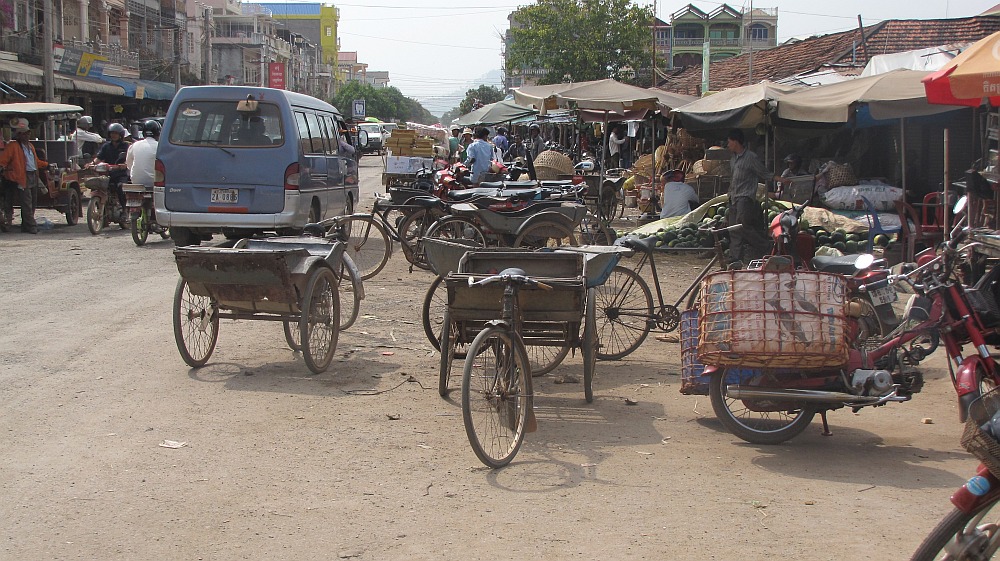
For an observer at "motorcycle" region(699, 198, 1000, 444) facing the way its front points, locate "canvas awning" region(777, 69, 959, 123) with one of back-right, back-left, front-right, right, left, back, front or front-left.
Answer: left

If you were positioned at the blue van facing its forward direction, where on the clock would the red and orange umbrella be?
The red and orange umbrella is roughly at 3 o'clock from the blue van.

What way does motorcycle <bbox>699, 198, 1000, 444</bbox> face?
to the viewer's right

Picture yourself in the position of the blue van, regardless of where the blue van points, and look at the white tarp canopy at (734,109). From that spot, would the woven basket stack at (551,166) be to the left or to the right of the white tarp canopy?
left

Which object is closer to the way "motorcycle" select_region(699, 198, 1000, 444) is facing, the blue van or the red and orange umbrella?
the red and orange umbrella

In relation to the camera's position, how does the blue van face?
facing away from the viewer and to the right of the viewer
